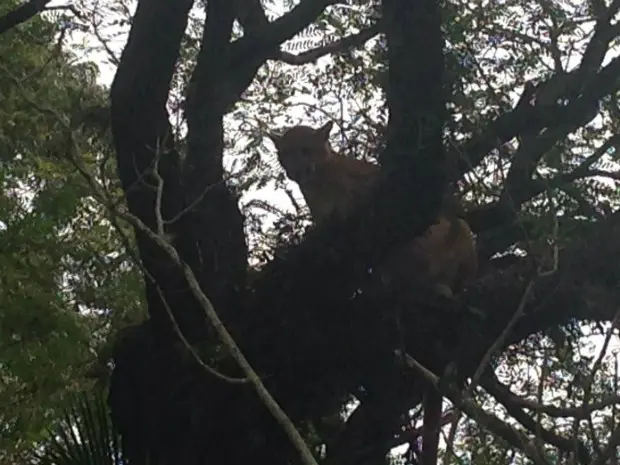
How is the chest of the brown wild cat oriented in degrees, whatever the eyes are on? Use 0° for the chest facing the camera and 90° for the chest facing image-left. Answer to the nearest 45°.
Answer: approximately 45°
